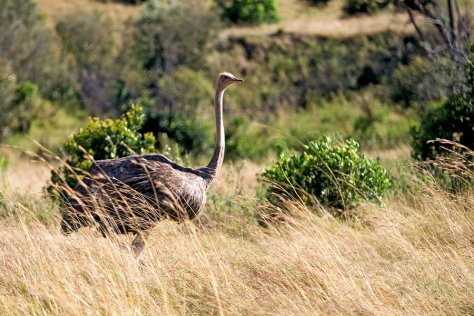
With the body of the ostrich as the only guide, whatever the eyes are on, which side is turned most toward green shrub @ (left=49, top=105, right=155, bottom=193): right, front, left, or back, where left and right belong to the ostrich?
left

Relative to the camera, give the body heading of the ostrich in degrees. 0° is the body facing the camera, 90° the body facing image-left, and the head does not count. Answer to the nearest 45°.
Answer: approximately 270°

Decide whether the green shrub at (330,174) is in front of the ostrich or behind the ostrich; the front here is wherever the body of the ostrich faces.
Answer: in front
